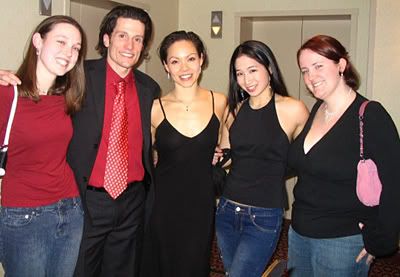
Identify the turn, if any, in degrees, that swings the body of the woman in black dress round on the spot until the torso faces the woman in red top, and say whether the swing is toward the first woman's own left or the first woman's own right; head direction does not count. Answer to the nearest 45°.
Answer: approximately 45° to the first woman's own right

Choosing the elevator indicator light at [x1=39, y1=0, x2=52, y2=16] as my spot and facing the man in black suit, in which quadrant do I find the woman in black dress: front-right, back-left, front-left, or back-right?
front-left

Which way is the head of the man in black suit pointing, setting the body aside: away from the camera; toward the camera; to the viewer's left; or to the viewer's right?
toward the camera

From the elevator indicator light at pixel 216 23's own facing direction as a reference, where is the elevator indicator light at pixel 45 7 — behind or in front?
in front

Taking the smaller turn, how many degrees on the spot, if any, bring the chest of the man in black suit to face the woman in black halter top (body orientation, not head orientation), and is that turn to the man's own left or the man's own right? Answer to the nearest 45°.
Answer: approximately 45° to the man's own left

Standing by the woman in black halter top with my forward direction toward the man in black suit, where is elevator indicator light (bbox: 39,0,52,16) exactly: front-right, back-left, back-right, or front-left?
front-right

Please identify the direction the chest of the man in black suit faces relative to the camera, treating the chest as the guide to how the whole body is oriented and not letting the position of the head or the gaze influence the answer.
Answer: toward the camera

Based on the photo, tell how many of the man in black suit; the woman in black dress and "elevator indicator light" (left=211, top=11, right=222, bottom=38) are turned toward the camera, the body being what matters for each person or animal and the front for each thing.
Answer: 3

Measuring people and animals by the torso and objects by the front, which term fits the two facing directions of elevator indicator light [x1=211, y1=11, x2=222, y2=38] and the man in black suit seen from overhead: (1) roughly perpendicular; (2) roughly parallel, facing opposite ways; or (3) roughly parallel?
roughly parallel

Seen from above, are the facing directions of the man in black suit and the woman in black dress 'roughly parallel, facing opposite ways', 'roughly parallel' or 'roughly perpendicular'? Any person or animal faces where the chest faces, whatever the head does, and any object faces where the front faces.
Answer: roughly parallel

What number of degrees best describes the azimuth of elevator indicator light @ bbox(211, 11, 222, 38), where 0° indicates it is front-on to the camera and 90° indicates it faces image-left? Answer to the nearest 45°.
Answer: approximately 0°

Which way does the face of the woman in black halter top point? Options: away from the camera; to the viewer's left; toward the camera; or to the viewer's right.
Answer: toward the camera

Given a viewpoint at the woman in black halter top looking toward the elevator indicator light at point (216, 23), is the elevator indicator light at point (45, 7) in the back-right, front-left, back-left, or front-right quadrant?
front-left

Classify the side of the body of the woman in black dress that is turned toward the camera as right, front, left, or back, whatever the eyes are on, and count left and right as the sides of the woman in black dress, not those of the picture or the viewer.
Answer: front

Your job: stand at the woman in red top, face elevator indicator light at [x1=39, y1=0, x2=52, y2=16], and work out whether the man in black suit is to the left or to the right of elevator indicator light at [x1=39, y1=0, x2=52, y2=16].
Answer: right
